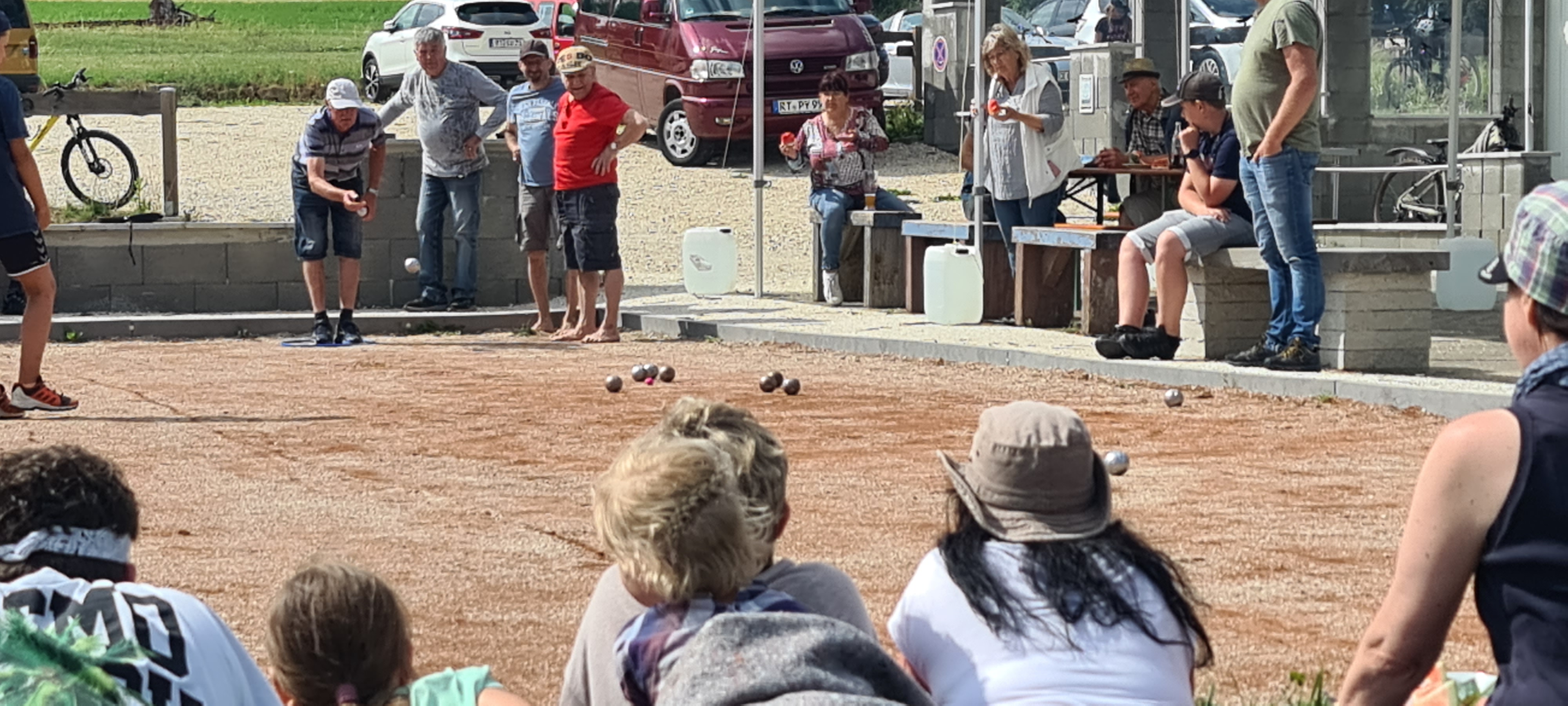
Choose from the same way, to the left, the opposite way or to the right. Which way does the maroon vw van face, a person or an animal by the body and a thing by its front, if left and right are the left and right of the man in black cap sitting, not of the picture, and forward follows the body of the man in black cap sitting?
to the left

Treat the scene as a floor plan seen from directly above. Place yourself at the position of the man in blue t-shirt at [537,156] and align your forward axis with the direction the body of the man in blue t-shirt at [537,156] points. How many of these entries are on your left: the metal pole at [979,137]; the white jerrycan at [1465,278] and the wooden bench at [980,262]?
3

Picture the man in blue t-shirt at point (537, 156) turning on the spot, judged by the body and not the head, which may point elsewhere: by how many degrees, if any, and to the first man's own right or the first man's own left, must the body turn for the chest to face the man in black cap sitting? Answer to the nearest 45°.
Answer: approximately 45° to the first man's own left

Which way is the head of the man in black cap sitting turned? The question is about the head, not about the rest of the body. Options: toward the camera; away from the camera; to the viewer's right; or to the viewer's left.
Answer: to the viewer's left
